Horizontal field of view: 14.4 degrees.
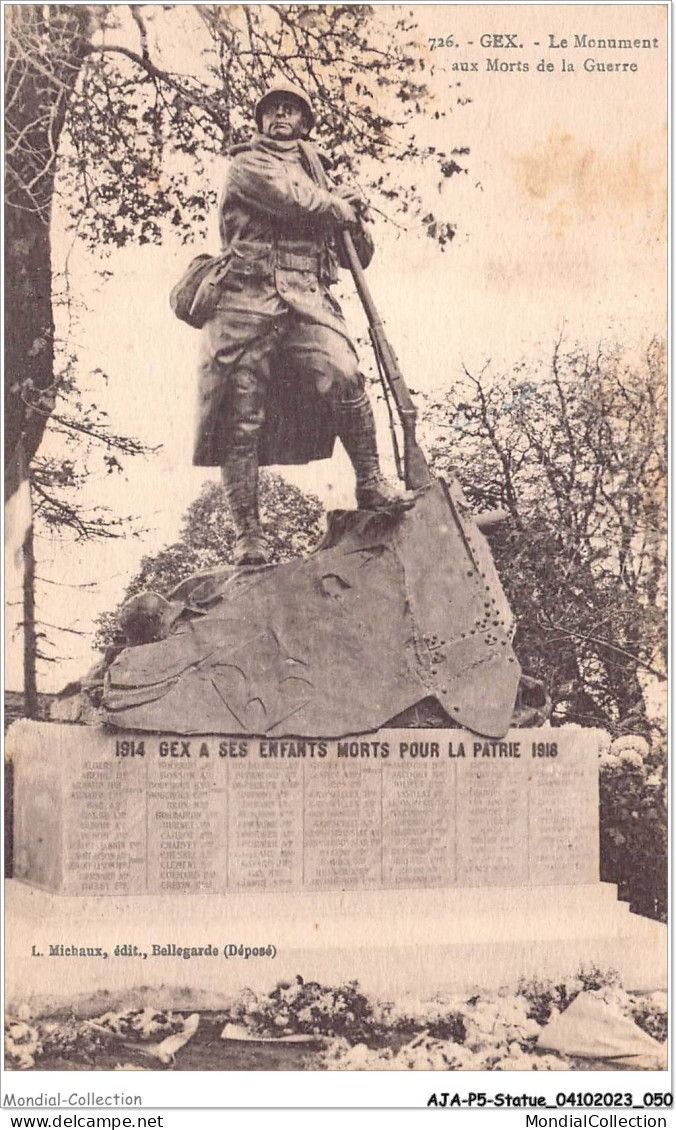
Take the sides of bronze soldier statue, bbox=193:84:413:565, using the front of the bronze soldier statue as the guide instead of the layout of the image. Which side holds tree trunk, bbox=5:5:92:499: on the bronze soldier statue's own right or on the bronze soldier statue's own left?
on the bronze soldier statue's own right
